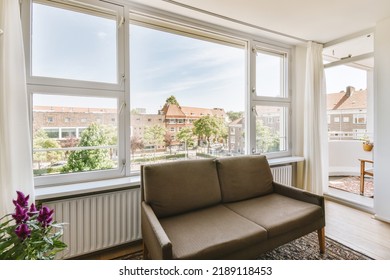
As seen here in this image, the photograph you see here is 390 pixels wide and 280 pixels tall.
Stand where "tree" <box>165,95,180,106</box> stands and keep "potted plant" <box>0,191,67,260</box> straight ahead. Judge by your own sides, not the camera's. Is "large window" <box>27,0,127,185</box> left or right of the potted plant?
right

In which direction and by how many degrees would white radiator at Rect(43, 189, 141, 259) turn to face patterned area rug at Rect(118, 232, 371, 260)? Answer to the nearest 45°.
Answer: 0° — it already faces it

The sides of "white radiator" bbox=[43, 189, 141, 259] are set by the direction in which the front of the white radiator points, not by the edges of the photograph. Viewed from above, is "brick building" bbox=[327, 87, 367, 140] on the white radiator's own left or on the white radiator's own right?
on the white radiator's own left

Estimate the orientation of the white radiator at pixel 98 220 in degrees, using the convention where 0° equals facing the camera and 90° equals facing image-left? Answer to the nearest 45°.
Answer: approximately 315°
